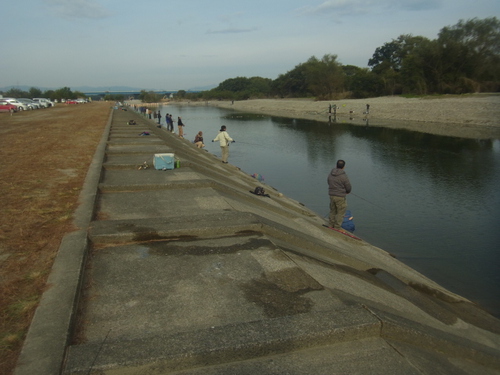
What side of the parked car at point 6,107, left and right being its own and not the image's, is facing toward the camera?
right

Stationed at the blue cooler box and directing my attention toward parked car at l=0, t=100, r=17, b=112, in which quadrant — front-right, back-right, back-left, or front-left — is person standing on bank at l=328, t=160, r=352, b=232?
back-right

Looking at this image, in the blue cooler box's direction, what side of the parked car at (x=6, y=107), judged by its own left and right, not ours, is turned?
right

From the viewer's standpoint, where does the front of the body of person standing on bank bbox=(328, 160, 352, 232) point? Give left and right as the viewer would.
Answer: facing away from the viewer and to the right of the viewer

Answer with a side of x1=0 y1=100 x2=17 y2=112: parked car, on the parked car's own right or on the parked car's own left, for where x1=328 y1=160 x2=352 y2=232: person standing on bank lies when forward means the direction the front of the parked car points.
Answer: on the parked car's own right

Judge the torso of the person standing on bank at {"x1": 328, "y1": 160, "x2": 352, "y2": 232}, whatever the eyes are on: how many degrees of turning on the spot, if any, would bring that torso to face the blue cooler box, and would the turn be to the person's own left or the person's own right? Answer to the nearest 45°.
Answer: approximately 135° to the person's own left

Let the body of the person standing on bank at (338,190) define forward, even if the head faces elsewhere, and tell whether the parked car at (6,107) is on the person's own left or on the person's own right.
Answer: on the person's own left
